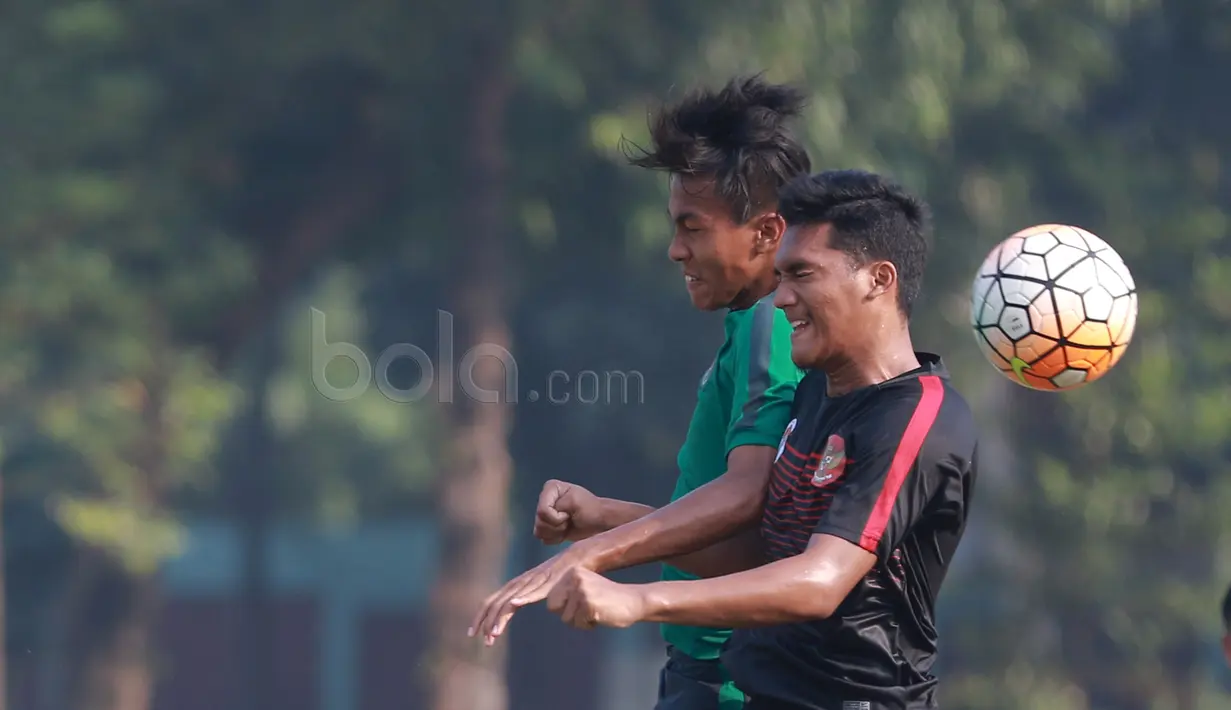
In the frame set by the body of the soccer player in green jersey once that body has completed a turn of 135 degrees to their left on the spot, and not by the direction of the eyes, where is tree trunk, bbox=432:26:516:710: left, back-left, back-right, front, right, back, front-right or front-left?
back-left

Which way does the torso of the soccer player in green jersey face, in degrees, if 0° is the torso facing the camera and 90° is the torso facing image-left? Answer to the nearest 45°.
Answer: approximately 90°

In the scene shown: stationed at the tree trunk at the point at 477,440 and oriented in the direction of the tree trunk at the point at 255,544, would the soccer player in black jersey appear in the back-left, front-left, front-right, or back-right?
back-left

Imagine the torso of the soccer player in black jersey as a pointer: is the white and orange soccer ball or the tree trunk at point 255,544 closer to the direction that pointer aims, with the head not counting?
the tree trunk

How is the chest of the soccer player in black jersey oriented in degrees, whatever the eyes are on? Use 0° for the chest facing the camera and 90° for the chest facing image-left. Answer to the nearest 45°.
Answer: approximately 90°

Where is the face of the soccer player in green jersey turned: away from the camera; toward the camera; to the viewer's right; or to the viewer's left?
to the viewer's left

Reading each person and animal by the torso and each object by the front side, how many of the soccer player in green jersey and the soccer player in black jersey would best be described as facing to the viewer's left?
2
